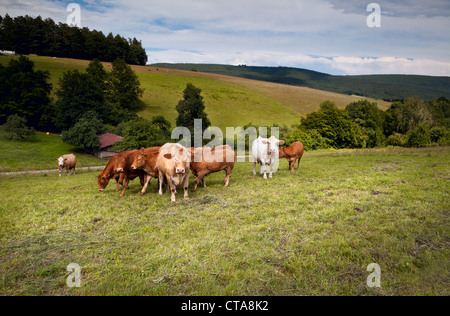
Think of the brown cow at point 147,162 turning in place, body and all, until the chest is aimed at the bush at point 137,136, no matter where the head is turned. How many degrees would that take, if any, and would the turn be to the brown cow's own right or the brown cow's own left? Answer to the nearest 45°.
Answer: approximately 90° to the brown cow's own right

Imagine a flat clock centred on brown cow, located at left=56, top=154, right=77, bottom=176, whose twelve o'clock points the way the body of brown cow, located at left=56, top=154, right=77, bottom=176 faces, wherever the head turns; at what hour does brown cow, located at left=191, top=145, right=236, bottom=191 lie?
brown cow, located at left=191, top=145, right=236, bottom=191 is roughly at 10 o'clock from brown cow, located at left=56, top=154, right=77, bottom=176.

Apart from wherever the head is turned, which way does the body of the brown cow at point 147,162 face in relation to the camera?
to the viewer's left

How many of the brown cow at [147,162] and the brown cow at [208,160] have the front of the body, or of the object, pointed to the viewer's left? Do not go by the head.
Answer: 2

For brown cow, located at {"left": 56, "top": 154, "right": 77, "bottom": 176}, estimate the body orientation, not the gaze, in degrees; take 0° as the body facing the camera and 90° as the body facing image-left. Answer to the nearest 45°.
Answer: approximately 45°

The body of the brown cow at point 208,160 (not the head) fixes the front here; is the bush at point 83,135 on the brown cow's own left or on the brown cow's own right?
on the brown cow's own right

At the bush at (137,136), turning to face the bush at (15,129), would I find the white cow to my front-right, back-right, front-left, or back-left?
back-left

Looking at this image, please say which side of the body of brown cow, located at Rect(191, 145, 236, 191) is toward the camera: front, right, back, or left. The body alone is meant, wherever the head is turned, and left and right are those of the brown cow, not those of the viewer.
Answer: left
